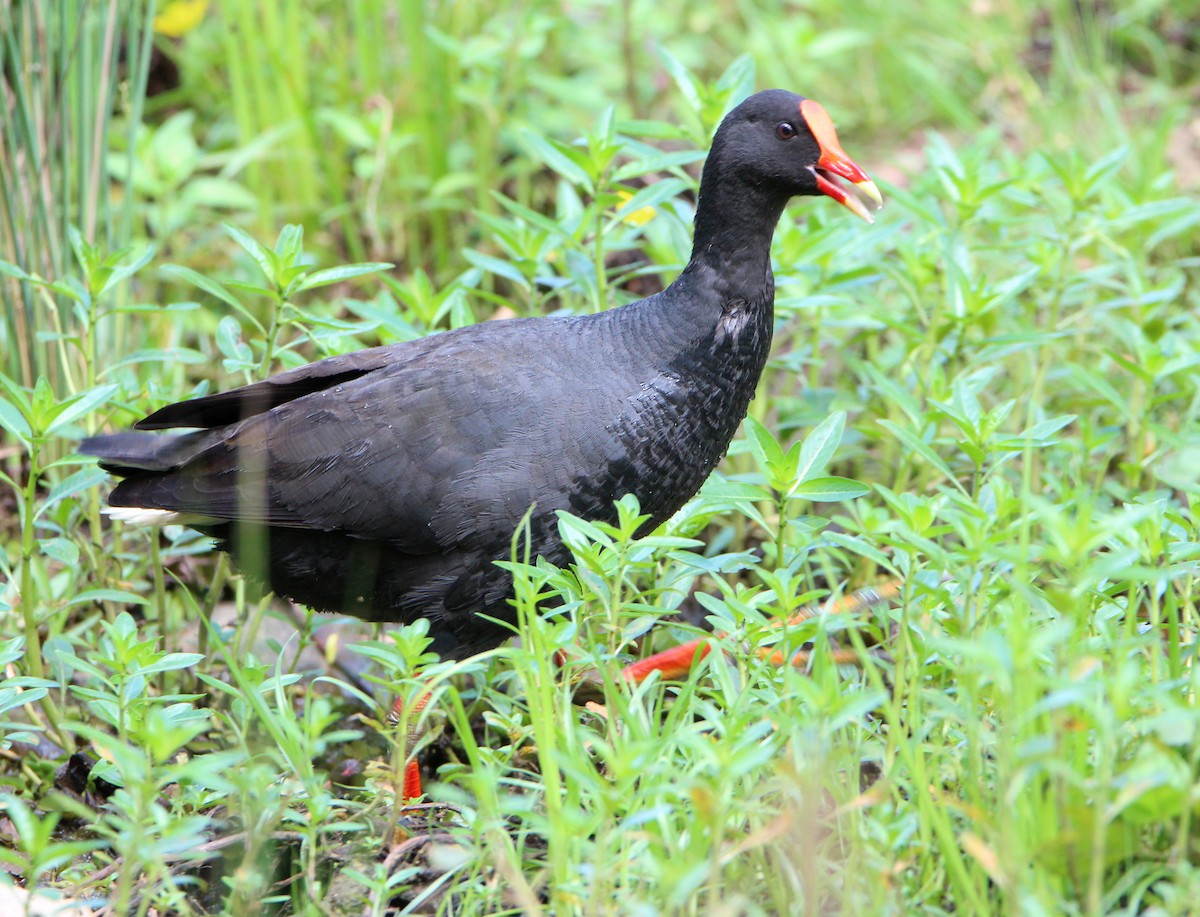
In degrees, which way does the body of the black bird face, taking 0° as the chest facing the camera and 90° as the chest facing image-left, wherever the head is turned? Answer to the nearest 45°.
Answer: approximately 270°

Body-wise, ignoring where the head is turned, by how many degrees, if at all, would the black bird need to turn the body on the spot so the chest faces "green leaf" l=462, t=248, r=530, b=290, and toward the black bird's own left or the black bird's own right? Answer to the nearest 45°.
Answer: approximately 90° to the black bird's own left

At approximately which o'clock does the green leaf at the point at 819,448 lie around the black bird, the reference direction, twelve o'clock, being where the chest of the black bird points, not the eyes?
The green leaf is roughly at 1 o'clock from the black bird.

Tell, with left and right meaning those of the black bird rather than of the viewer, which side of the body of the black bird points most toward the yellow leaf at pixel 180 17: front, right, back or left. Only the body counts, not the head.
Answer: left

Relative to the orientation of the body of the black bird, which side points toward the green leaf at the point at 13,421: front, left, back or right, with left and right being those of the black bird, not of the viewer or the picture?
back

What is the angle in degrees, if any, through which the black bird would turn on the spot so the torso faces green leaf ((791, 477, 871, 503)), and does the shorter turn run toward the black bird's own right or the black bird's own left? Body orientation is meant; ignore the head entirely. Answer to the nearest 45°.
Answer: approximately 45° to the black bird's own right

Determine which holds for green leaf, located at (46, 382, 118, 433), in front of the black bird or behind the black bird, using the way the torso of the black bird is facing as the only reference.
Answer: behind

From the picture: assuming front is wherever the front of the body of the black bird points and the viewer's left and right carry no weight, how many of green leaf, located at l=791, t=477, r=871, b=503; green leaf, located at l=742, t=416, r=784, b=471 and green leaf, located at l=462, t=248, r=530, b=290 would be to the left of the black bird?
1

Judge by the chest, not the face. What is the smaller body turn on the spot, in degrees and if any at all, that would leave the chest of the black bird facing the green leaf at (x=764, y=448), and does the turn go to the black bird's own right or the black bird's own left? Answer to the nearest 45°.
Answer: approximately 45° to the black bird's own right

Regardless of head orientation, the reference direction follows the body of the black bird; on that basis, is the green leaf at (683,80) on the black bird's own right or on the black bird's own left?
on the black bird's own left
